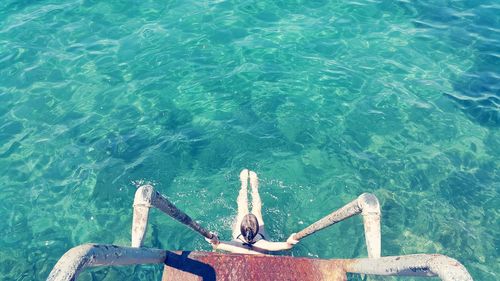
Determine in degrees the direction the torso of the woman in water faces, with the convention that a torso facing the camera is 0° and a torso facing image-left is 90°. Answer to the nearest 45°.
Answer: approximately 180°
